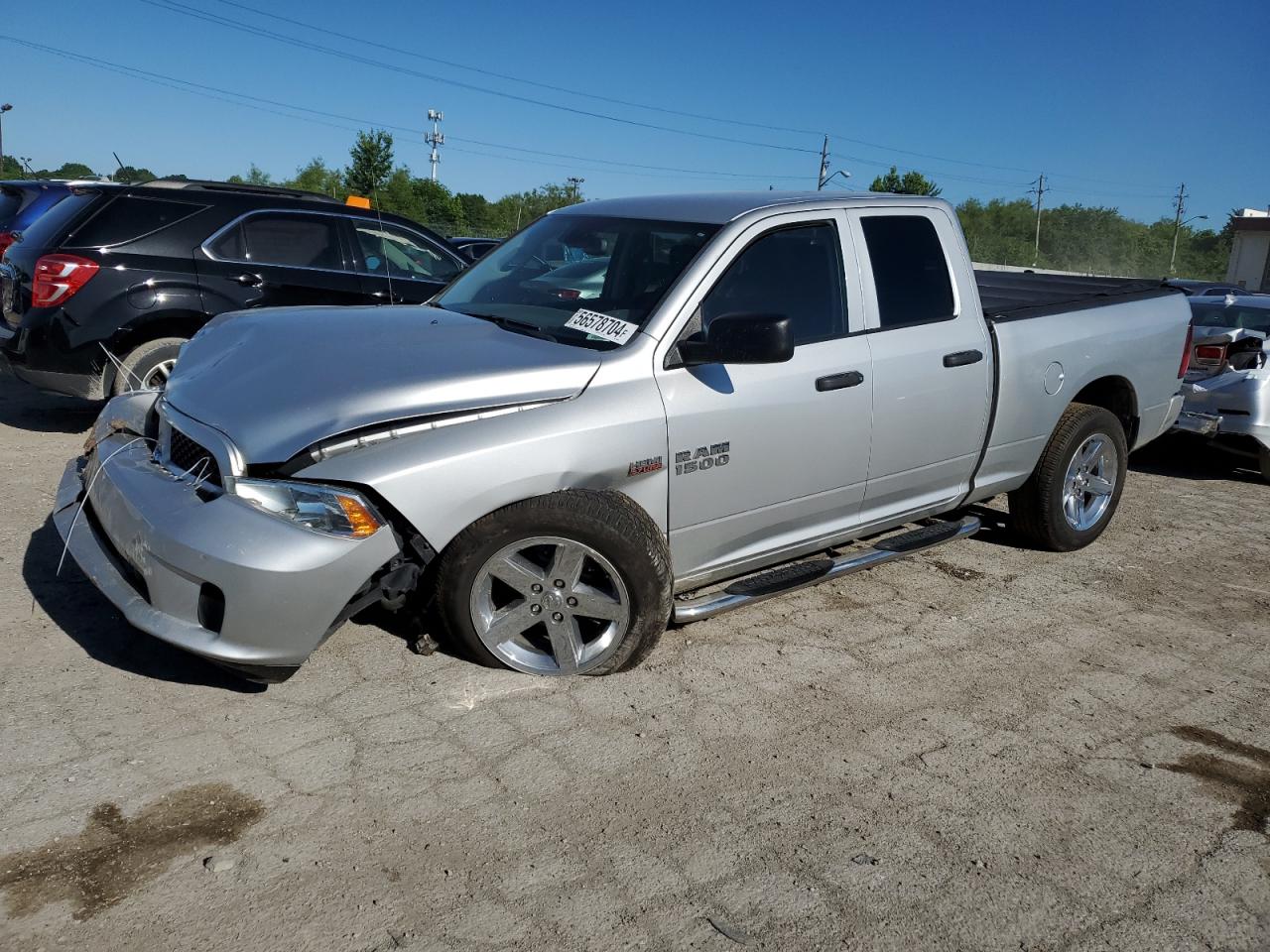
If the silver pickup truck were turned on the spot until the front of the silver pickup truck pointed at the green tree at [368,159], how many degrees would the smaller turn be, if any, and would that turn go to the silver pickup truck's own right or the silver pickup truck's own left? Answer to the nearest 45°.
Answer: approximately 135° to the silver pickup truck's own right

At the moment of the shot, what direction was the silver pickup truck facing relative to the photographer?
facing the viewer and to the left of the viewer

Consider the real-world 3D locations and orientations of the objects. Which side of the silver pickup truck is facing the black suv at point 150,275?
right

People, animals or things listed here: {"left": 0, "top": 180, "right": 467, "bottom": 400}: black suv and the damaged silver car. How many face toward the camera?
0

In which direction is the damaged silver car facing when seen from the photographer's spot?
facing away from the viewer and to the right of the viewer

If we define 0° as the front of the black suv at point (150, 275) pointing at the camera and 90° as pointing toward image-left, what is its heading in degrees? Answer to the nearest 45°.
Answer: approximately 225°

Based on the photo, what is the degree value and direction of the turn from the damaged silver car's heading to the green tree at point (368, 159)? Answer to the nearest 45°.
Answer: approximately 90° to its left

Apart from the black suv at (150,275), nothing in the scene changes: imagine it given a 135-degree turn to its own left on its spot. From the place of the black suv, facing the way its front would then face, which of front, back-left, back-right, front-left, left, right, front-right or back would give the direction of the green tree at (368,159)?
right

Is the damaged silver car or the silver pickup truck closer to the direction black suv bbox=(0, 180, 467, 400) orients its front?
the damaged silver car

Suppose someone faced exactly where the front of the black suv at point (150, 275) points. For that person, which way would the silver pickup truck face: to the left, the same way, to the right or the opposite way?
the opposite way

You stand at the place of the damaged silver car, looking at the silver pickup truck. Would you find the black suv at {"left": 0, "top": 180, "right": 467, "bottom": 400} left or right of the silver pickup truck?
right

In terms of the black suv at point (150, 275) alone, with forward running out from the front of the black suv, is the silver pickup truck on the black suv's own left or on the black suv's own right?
on the black suv's own right

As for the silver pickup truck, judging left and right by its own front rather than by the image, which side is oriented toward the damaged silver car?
back
